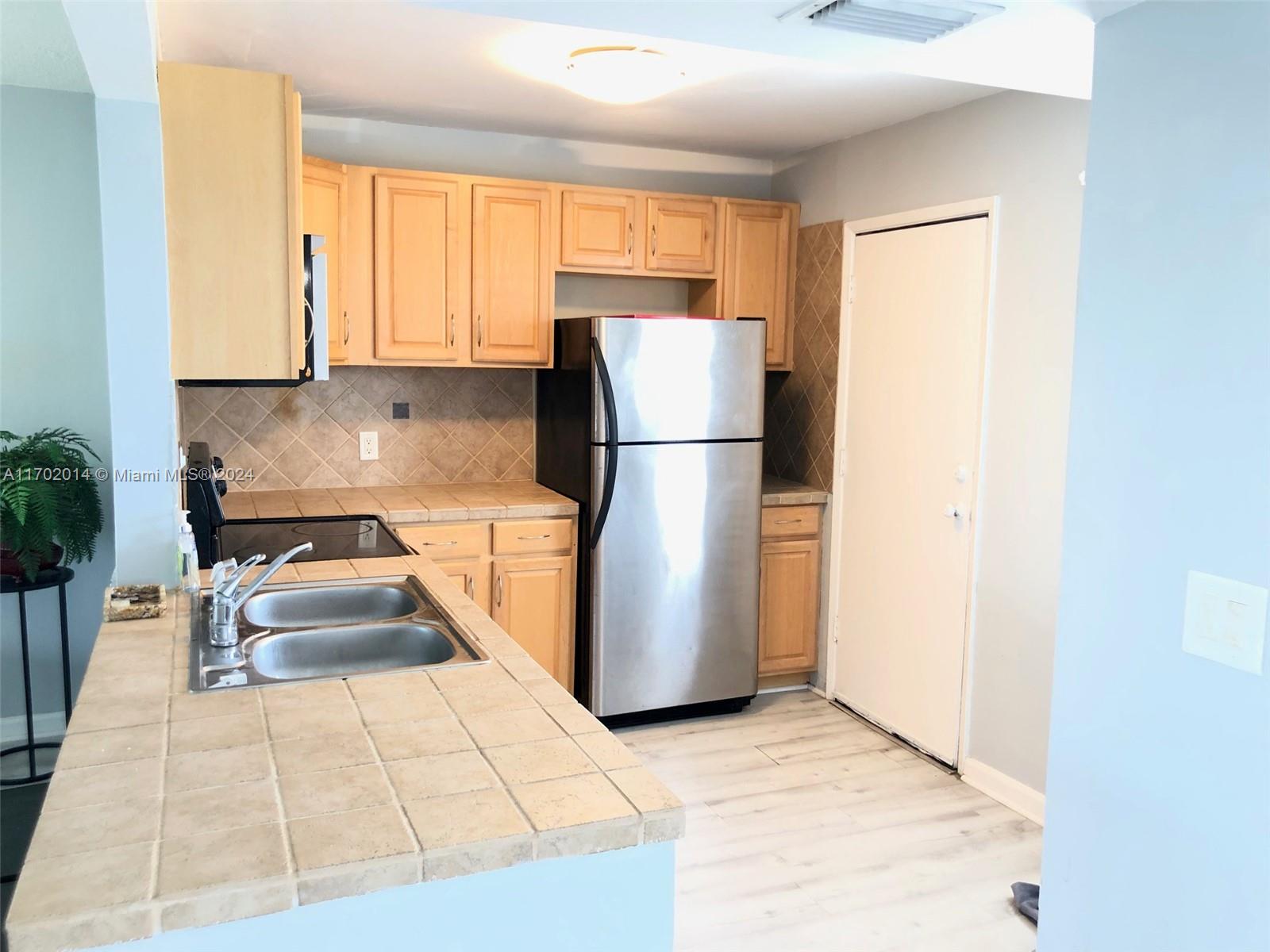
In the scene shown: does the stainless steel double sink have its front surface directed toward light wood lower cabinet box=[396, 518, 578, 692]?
no

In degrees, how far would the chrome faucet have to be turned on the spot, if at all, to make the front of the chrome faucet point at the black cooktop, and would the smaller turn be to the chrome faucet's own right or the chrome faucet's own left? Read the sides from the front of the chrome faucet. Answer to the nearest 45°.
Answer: approximately 90° to the chrome faucet's own left

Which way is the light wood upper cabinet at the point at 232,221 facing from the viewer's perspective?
to the viewer's right

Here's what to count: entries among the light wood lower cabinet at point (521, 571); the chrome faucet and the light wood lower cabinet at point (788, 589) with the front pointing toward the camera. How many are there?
2

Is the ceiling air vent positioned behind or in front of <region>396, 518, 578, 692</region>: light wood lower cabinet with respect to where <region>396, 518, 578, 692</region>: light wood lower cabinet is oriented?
in front

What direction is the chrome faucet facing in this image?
to the viewer's right

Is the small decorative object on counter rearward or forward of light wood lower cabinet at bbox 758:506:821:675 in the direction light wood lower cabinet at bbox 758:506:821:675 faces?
forward

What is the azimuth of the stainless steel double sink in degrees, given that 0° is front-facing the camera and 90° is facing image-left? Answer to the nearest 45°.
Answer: approximately 270°

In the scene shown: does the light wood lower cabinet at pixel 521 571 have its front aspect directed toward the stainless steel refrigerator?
no

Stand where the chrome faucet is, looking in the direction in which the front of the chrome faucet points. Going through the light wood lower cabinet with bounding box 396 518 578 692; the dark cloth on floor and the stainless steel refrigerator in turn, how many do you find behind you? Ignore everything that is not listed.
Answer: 0

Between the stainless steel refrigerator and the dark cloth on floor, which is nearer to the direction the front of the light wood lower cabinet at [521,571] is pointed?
the dark cloth on floor

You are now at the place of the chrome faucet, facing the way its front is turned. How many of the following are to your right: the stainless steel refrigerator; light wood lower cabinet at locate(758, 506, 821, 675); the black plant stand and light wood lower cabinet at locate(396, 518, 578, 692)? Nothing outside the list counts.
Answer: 0

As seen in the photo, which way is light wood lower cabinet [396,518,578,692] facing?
toward the camera

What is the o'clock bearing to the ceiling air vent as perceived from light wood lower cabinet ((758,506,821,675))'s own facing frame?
The ceiling air vent is roughly at 12 o'clock from the light wood lower cabinet.

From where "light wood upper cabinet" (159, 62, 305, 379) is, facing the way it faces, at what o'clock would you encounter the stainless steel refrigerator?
The stainless steel refrigerator is roughly at 11 o'clock from the light wood upper cabinet.

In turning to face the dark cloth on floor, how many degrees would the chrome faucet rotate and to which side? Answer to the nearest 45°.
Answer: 0° — it already faces it
